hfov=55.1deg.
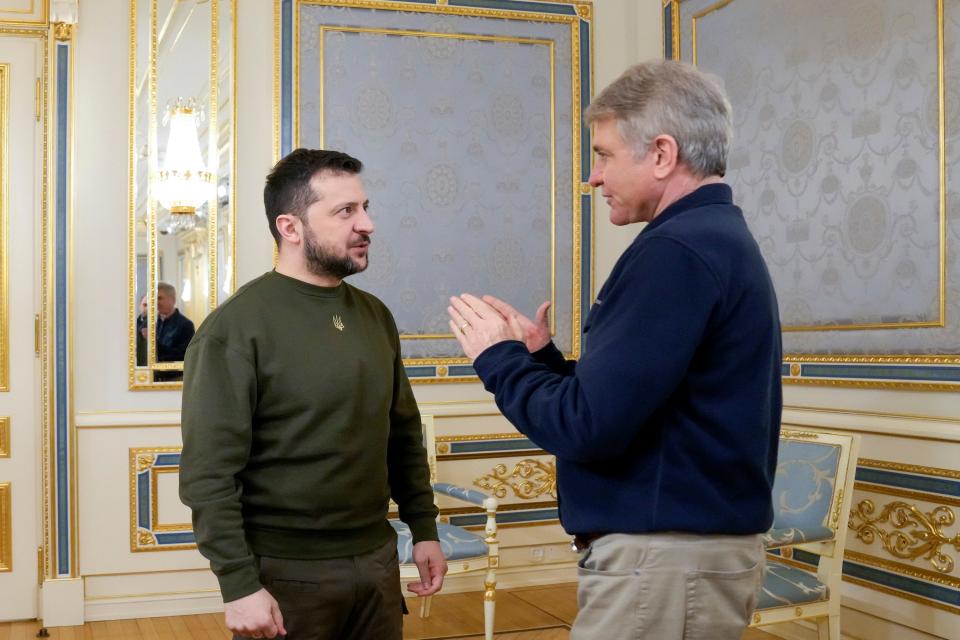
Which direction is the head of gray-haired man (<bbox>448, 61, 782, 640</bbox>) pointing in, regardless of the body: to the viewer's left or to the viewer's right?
to the viewer's left

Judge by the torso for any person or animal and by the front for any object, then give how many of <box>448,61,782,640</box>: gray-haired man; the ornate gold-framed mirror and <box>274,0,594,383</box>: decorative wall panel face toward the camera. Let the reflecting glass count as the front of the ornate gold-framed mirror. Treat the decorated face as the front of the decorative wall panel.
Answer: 2

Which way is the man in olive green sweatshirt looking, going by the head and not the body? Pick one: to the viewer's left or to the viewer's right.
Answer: to the viewer's right

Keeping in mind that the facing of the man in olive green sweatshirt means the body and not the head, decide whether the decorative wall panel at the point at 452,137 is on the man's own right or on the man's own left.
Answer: on the man's own left

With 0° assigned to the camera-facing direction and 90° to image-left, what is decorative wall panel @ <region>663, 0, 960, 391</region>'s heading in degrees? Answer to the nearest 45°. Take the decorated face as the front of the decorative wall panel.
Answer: approximately 45°

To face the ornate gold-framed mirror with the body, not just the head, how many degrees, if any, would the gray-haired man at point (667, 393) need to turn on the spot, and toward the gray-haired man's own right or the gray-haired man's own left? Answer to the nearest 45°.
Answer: approximately 45° to the gray-haired man's own right

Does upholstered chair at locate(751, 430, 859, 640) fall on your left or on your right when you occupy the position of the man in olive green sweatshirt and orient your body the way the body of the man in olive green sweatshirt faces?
on your left

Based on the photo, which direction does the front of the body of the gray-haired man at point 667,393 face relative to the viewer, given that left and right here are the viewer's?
facing to the left of the viewer
